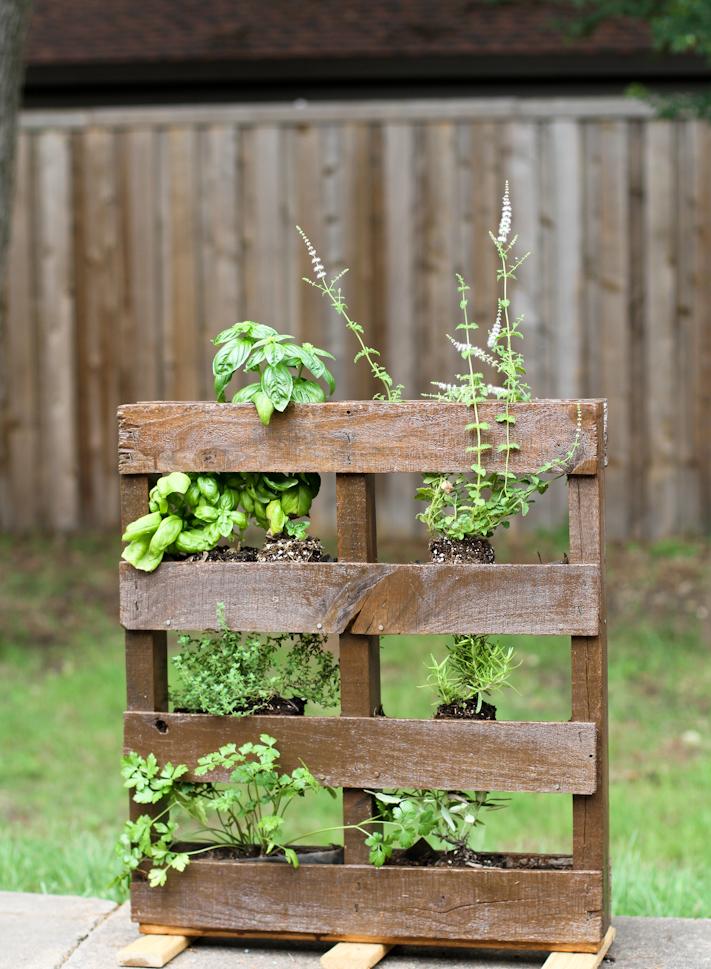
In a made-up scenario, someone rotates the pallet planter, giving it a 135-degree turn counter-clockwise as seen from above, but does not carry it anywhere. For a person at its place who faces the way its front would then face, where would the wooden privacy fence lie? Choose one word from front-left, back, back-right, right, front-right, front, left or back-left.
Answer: front-left

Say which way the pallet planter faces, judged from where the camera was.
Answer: facing the viewer
